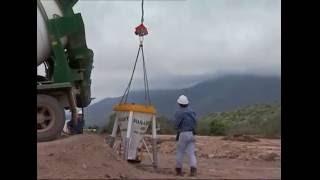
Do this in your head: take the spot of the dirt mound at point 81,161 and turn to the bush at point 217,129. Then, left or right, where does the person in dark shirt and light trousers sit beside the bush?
right

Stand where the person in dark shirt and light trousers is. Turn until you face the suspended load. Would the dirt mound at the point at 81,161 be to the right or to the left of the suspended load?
left

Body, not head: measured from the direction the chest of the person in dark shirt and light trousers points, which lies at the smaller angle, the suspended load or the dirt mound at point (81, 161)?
the suspended load
